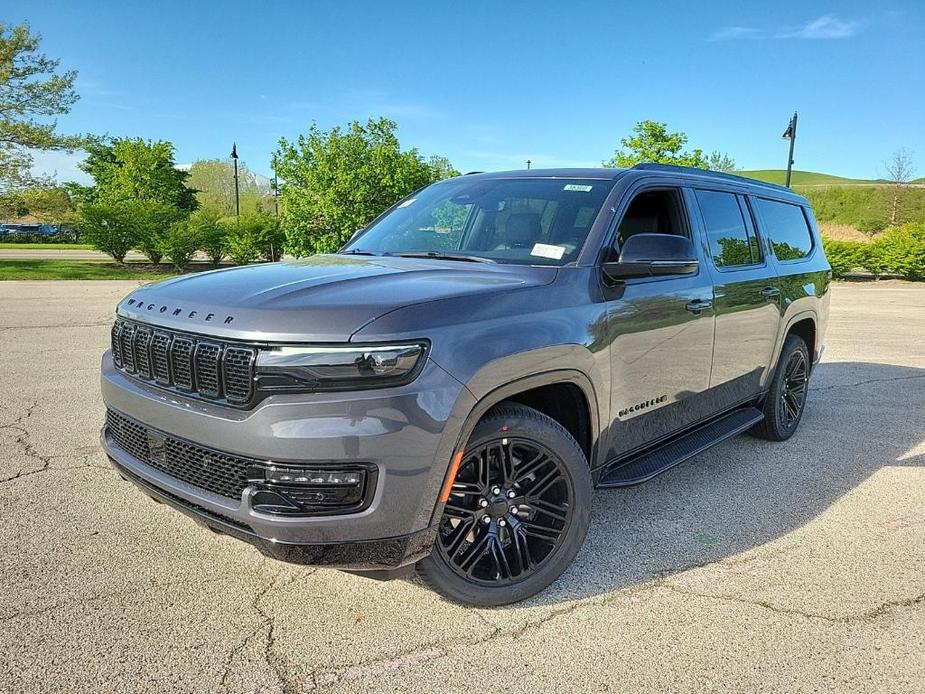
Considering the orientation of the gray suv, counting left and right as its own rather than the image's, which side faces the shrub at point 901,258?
back

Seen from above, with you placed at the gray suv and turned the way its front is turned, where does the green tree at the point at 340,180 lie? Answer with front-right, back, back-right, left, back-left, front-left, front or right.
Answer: back-right

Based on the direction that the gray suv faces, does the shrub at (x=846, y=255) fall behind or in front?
behind

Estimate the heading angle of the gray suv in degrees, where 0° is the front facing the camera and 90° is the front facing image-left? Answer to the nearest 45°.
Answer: approximately 45°

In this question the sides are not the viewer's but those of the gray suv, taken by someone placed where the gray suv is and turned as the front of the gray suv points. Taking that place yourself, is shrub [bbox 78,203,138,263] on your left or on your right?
on your right

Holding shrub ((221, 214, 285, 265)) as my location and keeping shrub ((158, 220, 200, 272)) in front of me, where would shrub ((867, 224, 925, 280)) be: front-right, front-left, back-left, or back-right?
back-left

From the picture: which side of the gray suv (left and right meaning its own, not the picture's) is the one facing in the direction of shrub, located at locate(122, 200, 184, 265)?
right

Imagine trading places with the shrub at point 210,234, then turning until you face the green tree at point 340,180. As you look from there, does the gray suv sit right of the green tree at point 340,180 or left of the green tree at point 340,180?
right

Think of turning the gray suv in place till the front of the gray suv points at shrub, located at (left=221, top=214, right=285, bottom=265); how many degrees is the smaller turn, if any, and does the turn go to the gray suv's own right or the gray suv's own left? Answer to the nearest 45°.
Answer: approximately 135° to the gray suv's own right

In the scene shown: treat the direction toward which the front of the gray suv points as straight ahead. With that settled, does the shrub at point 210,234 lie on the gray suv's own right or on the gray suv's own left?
on the gray suv's own right
